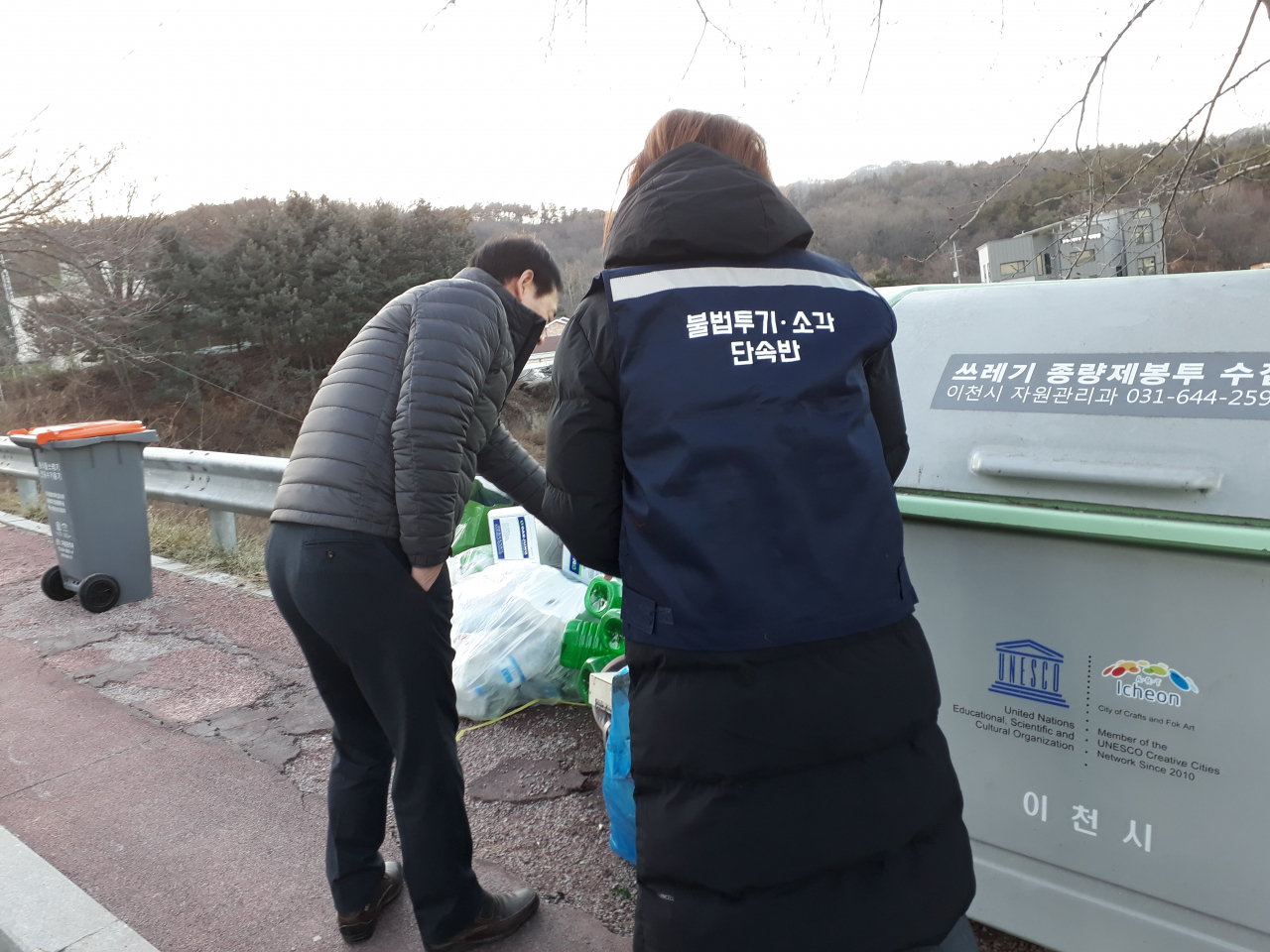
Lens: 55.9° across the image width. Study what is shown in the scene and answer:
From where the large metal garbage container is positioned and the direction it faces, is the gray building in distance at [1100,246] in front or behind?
behind

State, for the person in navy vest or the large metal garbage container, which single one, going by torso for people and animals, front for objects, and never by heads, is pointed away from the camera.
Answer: the person in navy vest

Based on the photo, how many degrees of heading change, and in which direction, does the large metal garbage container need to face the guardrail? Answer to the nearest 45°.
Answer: approximately 90° to its right

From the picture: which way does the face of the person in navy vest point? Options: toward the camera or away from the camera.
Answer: away from the camera

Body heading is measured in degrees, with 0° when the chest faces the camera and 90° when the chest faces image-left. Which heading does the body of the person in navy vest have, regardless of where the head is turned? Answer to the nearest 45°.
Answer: approximately 180°

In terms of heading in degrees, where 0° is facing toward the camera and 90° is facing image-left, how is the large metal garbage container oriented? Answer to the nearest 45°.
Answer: approximately 45°

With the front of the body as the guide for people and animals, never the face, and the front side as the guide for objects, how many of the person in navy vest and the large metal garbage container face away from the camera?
1
